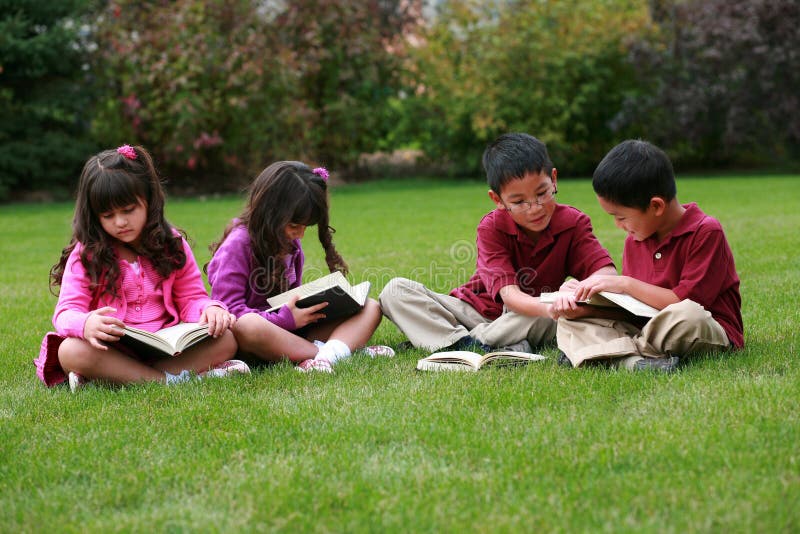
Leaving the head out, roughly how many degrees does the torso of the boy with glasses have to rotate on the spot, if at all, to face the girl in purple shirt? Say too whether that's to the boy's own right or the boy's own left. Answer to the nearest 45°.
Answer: approximately 90° to the boy's own right

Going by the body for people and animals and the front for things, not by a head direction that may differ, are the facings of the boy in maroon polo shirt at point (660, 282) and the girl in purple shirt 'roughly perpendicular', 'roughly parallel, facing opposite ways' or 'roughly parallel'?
roughly perpendicular

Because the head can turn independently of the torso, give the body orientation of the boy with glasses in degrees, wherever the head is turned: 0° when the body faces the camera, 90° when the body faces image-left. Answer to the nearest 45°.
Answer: approximately 0°

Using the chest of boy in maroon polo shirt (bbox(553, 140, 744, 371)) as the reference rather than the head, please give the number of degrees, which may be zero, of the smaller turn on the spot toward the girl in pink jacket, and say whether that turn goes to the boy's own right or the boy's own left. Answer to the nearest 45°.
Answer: approximately 45° to the boy's own right

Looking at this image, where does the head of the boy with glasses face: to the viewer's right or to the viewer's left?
to the viewer's right

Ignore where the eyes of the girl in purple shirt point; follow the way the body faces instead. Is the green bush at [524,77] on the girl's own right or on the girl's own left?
on the girl's own left

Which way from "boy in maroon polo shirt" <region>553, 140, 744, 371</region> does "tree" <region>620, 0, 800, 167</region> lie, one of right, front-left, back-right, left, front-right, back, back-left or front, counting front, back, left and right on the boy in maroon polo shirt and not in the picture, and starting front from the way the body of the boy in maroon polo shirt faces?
back-right

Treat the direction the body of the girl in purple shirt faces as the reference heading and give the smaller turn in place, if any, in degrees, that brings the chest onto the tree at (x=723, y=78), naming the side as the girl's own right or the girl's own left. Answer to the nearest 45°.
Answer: approximately 90° to the girl's own left
